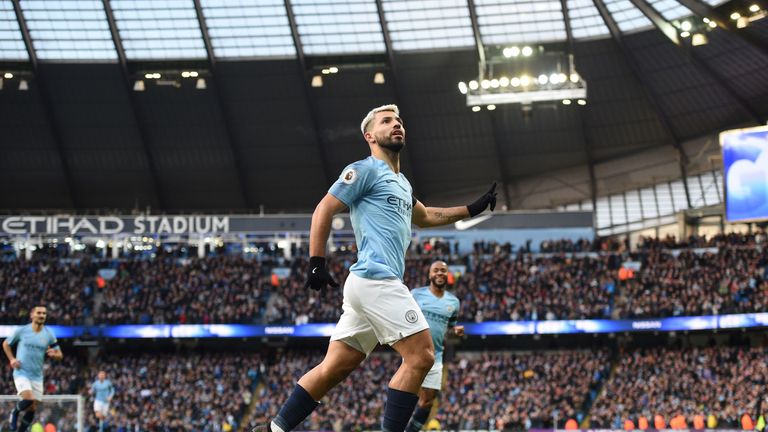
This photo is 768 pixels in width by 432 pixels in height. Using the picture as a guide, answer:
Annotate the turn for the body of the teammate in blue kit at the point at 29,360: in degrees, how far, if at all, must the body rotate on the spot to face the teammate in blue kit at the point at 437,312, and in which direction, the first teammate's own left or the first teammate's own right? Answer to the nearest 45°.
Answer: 0° — they already face them

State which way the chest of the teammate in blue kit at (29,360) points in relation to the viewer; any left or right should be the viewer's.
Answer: facing the viewer and to the right of the viewer
